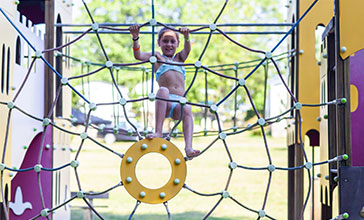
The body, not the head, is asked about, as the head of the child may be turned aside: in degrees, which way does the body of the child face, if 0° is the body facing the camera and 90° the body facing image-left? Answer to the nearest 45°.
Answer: approximately 0°

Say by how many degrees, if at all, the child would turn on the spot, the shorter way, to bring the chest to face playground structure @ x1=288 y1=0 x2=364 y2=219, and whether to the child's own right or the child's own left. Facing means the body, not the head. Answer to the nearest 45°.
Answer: approximately 90° to the child's own left
